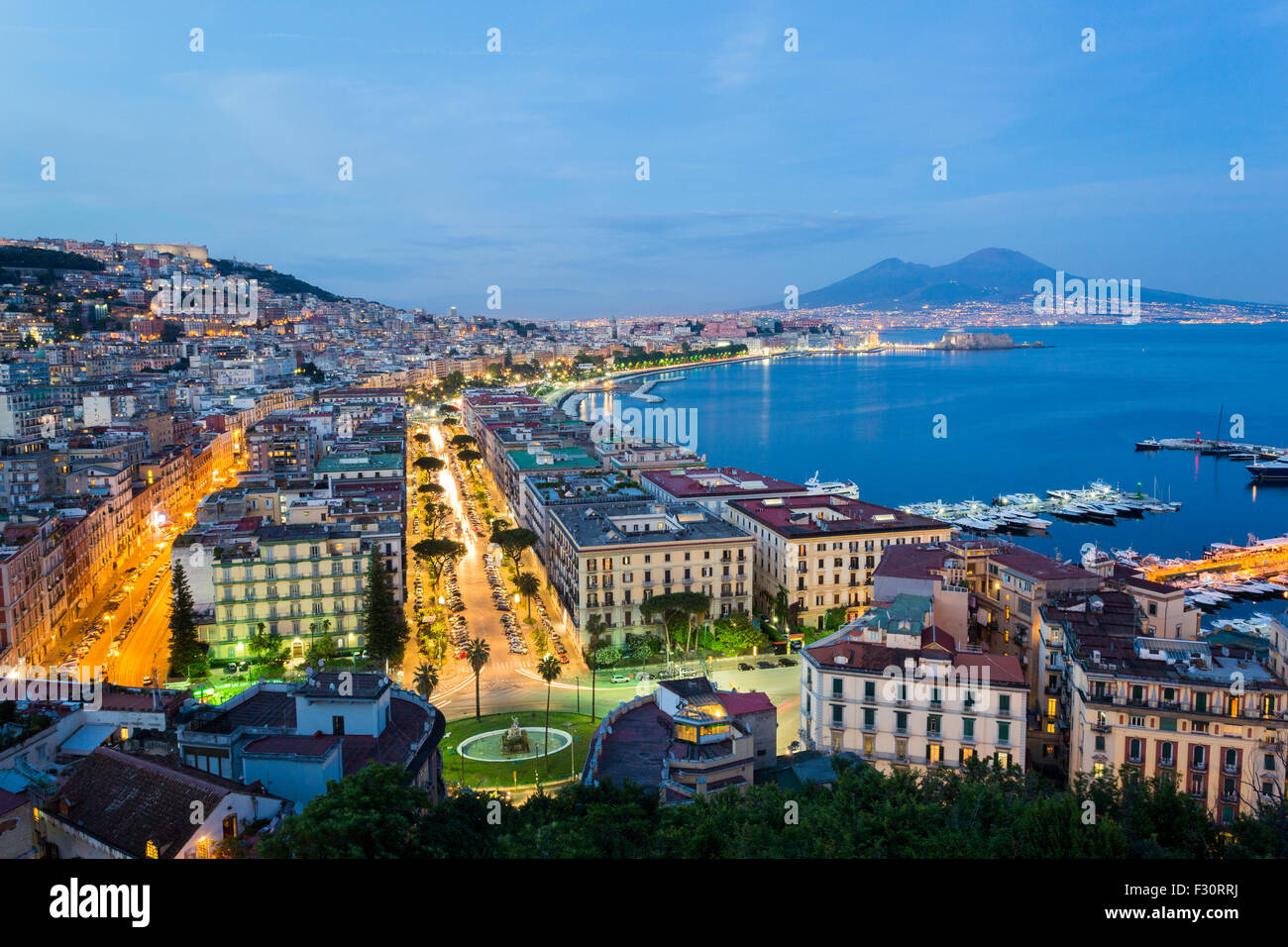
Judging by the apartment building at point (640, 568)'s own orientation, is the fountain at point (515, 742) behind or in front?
in front

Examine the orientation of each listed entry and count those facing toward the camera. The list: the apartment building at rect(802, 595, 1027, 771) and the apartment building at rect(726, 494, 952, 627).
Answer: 2

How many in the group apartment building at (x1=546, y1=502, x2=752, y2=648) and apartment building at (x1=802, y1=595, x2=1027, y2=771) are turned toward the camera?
2

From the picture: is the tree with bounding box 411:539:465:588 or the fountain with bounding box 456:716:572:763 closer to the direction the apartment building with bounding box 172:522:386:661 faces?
the fountain

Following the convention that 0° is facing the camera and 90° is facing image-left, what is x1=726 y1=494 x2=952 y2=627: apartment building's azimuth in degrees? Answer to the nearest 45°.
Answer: approximately 0°

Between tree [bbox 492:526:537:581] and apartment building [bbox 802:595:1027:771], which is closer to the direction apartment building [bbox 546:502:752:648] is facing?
the apartment building

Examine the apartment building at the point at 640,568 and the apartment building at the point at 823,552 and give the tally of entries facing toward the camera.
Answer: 2

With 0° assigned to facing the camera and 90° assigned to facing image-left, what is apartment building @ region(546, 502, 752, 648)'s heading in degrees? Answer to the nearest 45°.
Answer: approximately 0°
